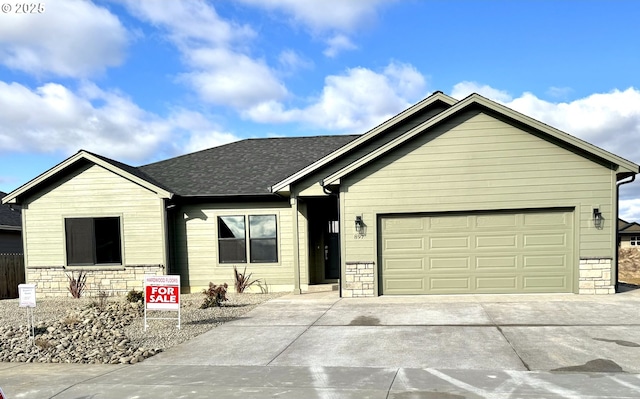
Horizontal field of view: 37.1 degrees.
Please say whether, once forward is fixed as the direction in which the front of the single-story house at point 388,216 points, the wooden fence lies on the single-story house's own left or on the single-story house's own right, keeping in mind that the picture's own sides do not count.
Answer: on the single-story house's own right

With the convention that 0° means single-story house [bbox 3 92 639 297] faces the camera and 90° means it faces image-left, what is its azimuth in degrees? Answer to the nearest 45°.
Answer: approximately 0°

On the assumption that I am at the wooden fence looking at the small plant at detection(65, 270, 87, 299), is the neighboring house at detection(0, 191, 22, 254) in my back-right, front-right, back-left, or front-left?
back-left
